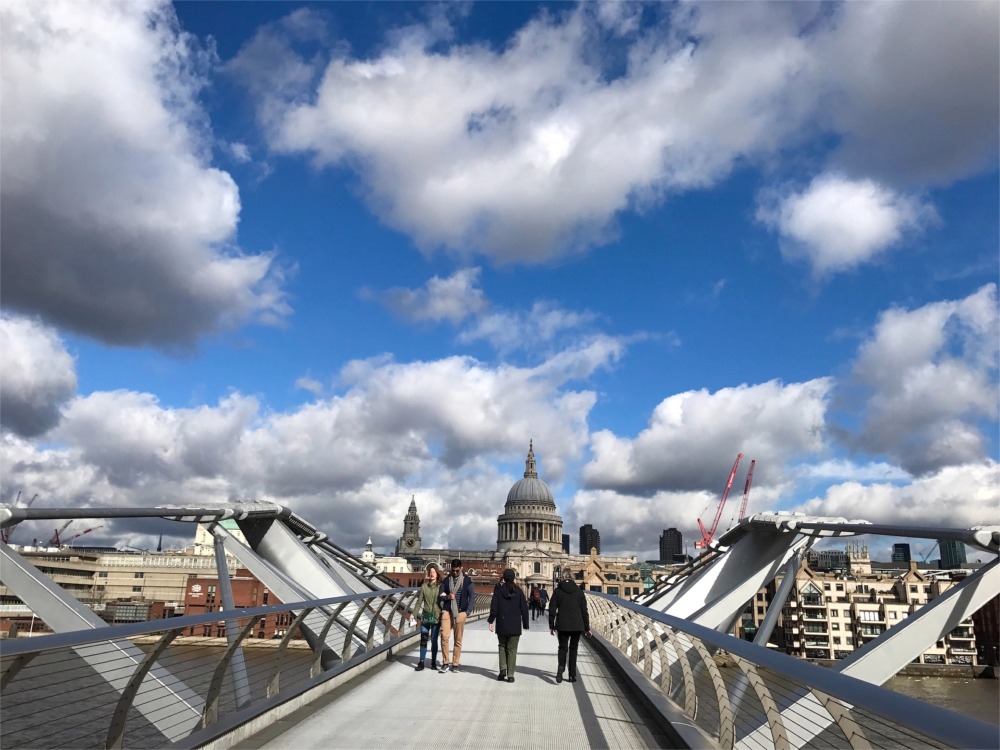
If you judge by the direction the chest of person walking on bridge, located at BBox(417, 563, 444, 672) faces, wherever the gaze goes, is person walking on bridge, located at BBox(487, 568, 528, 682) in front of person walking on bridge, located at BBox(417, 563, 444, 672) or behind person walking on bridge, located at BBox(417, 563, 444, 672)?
in front

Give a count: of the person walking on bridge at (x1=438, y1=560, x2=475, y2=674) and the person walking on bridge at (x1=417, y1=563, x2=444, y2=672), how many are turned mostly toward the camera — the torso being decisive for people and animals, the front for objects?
2

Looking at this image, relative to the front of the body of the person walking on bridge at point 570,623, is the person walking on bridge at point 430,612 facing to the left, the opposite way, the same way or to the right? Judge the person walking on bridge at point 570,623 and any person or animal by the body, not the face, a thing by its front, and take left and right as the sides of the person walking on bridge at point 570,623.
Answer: the opposite way

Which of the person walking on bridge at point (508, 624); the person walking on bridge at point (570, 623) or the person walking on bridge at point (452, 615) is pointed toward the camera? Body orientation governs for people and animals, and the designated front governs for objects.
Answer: the person walking on bridge at point (452, 615)

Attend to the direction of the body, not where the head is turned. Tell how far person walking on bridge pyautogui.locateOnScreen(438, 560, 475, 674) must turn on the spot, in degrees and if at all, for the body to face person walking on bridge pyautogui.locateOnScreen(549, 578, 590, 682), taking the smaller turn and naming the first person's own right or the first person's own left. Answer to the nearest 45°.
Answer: approximately 45° to the first person's own left

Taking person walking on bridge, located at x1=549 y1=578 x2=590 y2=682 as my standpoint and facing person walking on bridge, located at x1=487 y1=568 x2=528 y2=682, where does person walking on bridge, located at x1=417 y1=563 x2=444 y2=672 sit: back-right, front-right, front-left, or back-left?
front-right

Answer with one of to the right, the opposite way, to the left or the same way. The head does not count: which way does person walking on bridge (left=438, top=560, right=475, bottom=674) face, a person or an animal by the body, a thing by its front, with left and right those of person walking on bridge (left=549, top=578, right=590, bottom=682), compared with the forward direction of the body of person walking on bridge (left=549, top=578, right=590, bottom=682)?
the opposite way

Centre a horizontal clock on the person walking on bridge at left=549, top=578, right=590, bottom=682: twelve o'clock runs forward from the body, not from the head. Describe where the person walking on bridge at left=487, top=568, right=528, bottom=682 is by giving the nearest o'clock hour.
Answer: the person walking on bridge at left=487, top=568, right=528, bottom=682 is roughly at 9 o'clock from the person walking on bridge at left=549, top=578, right=590, bottom=682.

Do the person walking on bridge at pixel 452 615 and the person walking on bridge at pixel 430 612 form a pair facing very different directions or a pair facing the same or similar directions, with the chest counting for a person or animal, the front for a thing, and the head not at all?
same or similar directions

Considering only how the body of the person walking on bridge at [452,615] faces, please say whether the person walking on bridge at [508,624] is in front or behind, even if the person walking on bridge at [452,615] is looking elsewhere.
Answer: in front

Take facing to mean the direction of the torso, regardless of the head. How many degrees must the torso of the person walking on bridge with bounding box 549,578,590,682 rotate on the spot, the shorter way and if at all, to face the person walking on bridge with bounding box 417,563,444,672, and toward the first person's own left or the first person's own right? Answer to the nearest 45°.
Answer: approximately 45° to the first person's own left

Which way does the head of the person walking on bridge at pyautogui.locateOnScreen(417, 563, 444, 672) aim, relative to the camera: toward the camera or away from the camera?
toward the camera

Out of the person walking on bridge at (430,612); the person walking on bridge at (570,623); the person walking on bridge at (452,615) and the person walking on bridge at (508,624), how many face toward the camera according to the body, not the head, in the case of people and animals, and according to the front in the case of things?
2

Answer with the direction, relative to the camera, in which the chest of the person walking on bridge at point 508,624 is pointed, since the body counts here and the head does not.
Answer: away from the camera

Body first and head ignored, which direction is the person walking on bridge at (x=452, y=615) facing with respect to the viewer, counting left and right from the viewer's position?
facing the viewer

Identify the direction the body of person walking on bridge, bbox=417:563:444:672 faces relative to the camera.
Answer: toward the camera

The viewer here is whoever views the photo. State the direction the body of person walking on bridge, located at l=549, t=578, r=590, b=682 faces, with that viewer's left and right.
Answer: facing away from the viewer

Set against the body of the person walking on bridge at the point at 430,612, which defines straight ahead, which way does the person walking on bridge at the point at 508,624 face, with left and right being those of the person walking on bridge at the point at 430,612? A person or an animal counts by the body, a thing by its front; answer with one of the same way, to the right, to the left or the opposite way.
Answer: the opposite way

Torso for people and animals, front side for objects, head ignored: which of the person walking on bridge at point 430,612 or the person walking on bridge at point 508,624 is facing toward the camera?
the person walking on bridge at point 430,612
